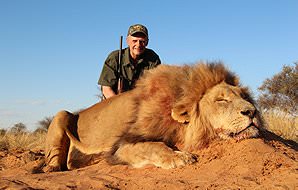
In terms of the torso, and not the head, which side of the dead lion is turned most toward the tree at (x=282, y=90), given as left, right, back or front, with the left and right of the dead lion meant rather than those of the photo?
left

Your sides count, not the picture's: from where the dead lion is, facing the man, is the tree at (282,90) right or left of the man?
right

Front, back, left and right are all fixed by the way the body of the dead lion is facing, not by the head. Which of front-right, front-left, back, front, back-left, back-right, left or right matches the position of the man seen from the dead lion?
left

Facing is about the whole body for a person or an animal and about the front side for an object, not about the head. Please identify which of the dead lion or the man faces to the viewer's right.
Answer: the dead lion

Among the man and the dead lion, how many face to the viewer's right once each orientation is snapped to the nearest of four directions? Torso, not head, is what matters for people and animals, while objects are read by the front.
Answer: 1

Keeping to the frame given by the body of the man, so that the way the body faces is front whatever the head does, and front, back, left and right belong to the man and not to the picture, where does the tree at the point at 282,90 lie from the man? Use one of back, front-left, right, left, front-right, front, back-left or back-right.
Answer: back-left

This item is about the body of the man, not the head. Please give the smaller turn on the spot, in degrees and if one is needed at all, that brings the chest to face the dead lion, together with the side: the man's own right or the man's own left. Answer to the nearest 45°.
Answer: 0° — they already face it

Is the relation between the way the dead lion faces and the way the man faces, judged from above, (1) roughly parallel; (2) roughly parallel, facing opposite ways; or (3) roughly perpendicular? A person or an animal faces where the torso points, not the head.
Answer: roughly perpendicular

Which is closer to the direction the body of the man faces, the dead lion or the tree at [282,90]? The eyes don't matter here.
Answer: the dead lion

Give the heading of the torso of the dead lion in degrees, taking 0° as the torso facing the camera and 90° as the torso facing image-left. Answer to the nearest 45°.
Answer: approximately 270°

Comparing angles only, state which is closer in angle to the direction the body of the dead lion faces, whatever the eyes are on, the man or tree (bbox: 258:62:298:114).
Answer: the tree
